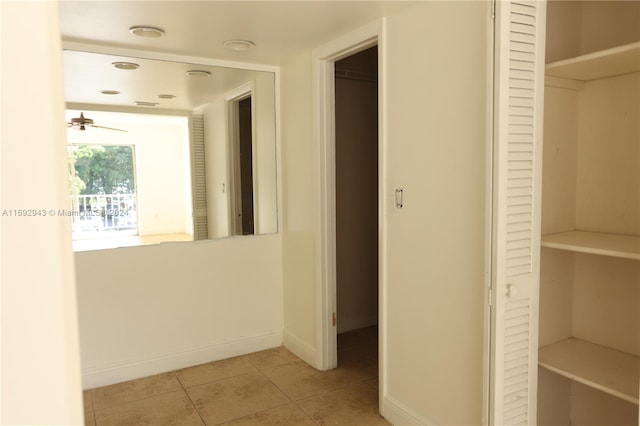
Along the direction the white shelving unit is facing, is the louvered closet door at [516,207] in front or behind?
in front

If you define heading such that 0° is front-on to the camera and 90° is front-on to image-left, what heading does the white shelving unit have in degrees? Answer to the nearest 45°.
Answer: approximately 45°

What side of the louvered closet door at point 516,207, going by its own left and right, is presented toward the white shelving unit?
left
